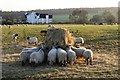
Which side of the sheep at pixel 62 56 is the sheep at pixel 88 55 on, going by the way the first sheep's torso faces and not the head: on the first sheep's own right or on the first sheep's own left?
on the first sheep's own right

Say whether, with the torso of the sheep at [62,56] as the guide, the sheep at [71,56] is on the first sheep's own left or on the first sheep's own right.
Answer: on the first sheep's own right

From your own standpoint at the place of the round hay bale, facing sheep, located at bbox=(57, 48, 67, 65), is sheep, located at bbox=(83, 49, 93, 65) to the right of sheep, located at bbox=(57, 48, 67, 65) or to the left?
left

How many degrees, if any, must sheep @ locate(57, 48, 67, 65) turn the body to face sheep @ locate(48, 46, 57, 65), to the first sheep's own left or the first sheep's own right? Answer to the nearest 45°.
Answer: approximately 90° to the first sheep's own left

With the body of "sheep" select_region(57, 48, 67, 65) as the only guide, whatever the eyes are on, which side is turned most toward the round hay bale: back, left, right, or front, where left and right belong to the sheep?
front

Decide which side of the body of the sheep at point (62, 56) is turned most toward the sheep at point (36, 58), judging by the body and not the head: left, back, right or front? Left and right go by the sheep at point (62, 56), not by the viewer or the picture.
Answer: left

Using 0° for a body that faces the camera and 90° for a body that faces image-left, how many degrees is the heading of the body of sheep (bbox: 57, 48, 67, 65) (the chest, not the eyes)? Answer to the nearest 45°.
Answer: approximately 180°

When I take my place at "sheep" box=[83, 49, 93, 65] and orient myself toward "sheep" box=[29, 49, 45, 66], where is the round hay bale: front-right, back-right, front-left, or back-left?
front-right
